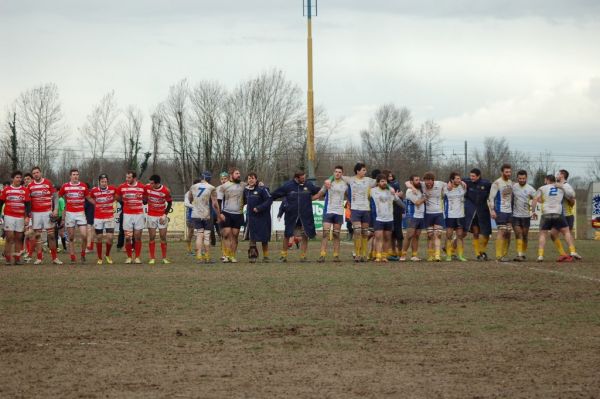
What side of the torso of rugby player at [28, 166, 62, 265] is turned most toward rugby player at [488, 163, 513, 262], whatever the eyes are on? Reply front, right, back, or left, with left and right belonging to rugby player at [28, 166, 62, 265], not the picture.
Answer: left

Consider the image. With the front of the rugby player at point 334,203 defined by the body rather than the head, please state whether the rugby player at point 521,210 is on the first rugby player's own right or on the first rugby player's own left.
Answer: on the first rugby player's own left

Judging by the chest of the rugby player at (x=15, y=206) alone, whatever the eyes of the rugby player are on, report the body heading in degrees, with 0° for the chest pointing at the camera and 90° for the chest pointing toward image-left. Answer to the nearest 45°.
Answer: approximately 0°

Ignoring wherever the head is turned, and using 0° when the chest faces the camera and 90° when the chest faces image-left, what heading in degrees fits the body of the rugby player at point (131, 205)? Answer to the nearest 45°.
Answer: approximately 0°
